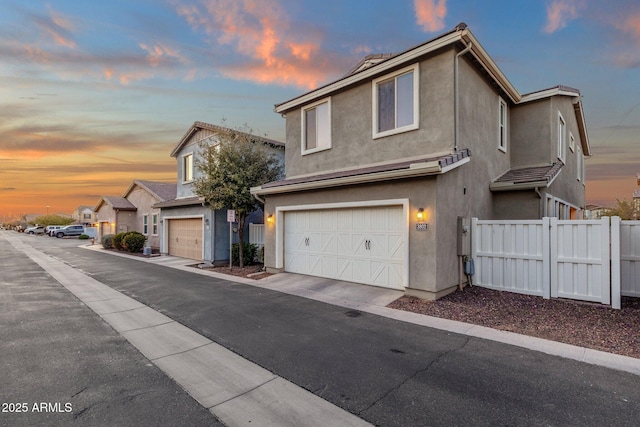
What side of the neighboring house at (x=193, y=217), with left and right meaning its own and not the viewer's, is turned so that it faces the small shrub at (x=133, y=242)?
right

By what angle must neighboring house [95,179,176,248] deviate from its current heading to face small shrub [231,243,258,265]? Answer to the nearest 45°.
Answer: approximately 45° to its left

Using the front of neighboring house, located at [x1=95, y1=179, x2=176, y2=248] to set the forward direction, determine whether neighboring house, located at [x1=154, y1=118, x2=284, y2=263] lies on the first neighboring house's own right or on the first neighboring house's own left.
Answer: on the first neighboring house's own left

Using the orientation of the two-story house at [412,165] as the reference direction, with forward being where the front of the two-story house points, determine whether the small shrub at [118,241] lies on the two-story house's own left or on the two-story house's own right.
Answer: on the two-story house's own right

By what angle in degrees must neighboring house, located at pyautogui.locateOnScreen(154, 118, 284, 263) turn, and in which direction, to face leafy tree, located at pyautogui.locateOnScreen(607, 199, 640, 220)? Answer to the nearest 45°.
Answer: approximately 135° to its left

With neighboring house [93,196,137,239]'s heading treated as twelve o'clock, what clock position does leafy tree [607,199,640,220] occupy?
The leafy tree is roughly at 9 o'clock from the neighboring house.

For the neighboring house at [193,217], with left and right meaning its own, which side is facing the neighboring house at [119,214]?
right

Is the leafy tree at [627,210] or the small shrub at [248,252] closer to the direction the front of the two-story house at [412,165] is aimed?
the small shrub

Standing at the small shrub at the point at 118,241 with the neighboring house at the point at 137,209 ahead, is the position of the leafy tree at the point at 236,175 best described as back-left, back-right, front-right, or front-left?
back-right

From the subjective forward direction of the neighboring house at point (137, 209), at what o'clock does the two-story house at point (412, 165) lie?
The two-story house is roughly at 10 o'clock from the neighboring house.
